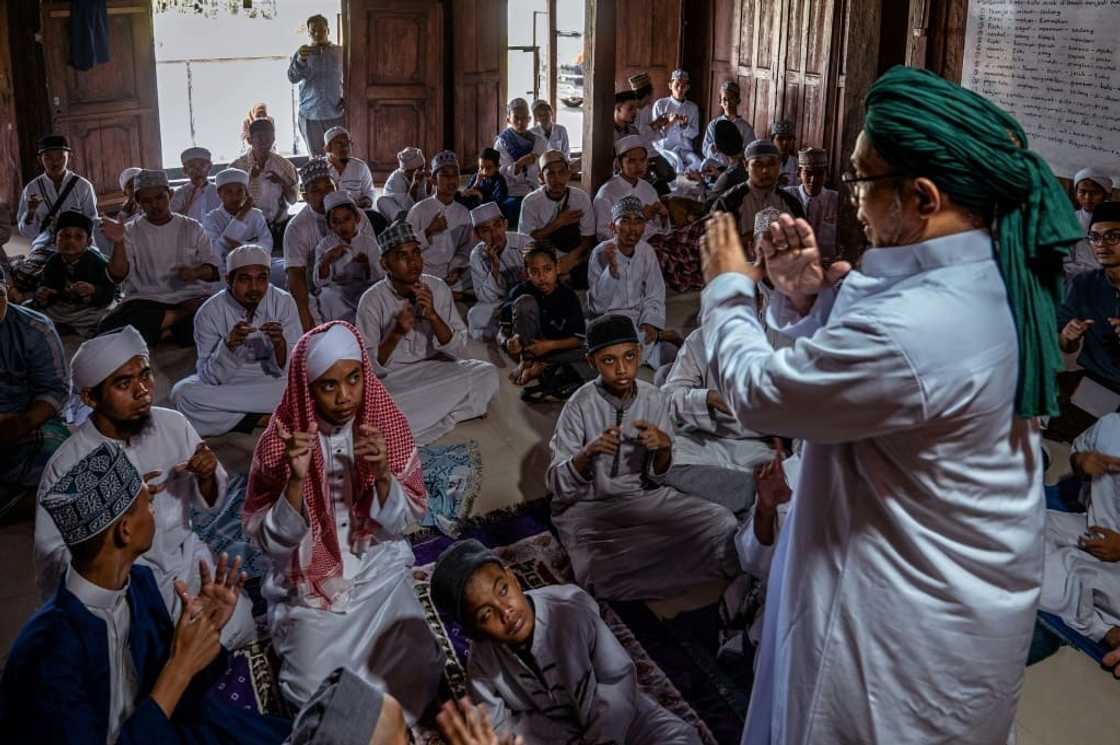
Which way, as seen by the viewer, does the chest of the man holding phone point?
toward the camera

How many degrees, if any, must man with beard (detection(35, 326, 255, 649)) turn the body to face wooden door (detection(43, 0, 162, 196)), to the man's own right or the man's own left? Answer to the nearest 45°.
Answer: approximately 135° to the man's own left

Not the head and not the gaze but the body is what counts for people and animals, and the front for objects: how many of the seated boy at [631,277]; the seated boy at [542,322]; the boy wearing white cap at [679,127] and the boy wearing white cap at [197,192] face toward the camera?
4

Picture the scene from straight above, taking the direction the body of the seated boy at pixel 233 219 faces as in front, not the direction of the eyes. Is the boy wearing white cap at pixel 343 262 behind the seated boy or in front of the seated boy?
in front

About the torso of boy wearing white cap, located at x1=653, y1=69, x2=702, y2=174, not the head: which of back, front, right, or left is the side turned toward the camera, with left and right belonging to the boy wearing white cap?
front

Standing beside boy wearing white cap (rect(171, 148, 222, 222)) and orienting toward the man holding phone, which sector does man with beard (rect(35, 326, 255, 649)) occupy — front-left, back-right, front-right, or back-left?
back-right

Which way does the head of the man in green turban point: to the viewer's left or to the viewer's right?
to the viewer's left

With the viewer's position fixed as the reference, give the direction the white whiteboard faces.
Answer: facing the viewer and to the left of the viewer
